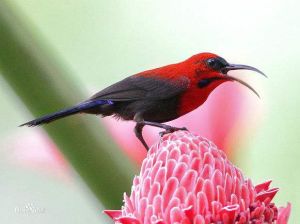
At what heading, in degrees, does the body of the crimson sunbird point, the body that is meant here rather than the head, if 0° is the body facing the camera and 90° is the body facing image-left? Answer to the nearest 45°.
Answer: approximately 270°
